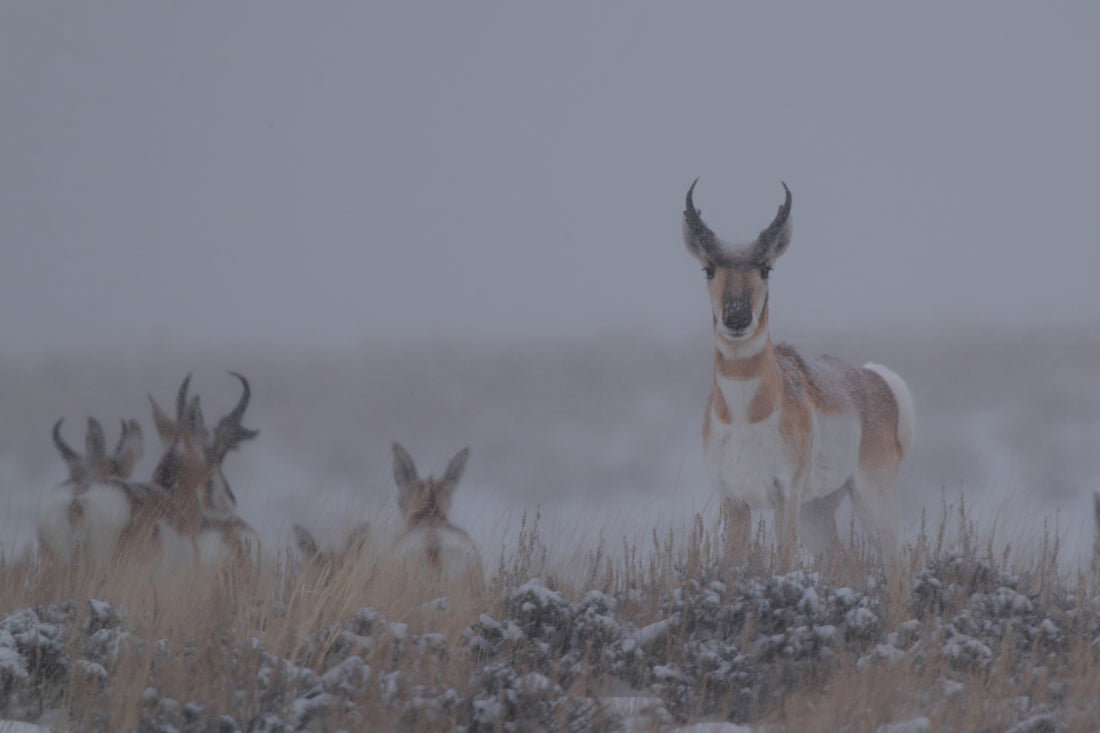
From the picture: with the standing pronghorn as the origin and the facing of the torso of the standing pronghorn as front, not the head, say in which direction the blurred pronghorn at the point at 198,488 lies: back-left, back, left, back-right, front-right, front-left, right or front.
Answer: front-right

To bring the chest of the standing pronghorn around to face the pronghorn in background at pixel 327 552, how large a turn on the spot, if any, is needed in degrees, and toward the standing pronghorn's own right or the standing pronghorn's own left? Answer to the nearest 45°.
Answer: approximately 45° to the standing pronghorn's own right

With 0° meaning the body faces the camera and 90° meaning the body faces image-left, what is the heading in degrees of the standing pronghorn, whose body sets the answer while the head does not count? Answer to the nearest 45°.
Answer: approximately 45°

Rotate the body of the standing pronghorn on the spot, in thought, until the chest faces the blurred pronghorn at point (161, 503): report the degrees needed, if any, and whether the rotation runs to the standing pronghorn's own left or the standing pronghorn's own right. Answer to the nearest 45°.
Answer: approximately 45° to the standing pronghorn's own right

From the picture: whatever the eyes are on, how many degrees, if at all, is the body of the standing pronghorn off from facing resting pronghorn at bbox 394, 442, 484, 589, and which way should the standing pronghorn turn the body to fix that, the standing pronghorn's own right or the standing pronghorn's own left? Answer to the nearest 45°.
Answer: approximately 45° to the standing pronghorn's own right
